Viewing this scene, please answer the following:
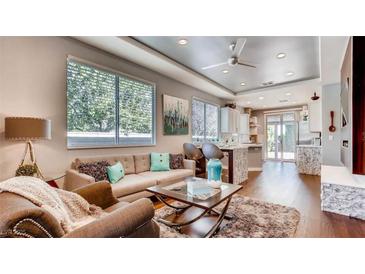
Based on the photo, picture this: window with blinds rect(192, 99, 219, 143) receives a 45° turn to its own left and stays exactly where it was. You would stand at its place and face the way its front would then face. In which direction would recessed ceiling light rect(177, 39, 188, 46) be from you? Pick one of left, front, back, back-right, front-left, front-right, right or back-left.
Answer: right

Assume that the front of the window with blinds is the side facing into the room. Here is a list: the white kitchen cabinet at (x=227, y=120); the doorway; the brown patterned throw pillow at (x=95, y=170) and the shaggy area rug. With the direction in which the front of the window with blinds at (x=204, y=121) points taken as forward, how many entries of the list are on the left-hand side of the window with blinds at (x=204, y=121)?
2

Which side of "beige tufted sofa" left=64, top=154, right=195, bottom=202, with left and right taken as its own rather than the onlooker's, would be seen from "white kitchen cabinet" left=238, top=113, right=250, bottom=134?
left

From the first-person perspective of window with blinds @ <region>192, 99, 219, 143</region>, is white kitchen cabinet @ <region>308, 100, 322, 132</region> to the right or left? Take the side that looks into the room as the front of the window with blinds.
on its left

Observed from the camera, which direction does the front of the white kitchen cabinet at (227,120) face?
facing the viewer and to the right of the viewer

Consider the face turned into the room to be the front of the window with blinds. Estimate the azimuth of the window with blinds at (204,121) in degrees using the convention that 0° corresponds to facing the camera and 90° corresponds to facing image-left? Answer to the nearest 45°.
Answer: approximately 315°

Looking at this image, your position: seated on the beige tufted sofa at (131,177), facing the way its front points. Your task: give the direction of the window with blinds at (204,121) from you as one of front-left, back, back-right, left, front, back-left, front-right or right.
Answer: left

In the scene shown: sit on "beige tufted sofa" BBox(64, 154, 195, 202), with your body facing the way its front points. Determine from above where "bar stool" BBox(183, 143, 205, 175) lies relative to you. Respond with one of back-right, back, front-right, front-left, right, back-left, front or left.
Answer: left

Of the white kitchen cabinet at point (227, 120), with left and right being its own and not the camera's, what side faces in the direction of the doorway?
left

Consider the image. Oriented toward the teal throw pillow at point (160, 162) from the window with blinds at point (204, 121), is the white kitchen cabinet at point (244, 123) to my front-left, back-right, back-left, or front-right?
back-left

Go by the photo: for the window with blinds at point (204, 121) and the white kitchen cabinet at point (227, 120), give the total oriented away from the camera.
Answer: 0

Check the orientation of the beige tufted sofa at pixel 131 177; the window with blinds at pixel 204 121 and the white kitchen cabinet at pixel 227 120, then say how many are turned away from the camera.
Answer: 0

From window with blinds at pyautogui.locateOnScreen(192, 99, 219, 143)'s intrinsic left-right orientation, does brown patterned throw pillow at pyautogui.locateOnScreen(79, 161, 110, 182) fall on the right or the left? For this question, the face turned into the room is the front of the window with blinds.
on its right

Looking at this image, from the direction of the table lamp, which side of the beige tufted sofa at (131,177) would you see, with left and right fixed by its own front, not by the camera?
right

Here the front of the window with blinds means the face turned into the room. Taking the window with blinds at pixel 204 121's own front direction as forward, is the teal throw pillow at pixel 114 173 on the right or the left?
on its right

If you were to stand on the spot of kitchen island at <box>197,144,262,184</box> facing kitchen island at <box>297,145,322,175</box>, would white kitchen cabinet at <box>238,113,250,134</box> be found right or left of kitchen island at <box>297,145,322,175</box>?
left

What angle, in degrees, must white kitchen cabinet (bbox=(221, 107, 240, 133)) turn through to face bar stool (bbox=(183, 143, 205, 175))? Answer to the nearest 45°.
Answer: approximately 45° to its right
